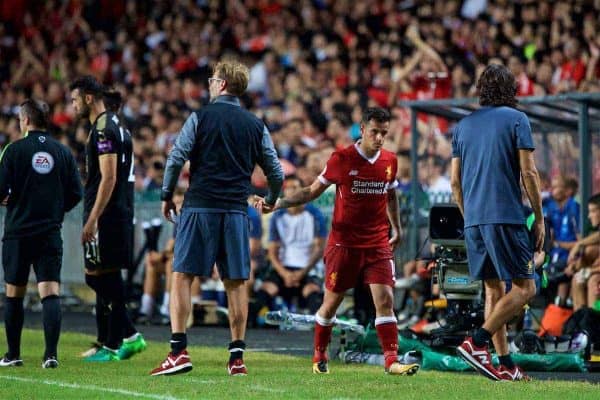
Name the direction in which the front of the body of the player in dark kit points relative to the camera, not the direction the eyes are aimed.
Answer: to the viewer's left

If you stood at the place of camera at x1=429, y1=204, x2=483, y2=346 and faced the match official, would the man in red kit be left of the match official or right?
left

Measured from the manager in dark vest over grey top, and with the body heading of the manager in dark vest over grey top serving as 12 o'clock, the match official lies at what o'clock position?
The match official is roughly at 10 o'clock from the manager in dark vest over grey top.

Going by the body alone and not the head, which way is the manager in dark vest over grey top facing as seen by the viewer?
away from the camera

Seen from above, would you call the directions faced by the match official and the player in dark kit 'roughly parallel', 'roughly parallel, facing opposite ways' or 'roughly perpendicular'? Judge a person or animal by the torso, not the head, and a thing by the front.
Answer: roughly perpendicular

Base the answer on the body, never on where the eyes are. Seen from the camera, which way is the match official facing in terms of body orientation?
away from the camera

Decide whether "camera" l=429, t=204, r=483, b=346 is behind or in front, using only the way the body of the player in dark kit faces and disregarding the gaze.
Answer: behind

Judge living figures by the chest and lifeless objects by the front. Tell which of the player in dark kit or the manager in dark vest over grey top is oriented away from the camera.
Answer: the manager in dark vest over grey top

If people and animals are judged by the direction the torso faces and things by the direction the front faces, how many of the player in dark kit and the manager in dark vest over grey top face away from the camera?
1
